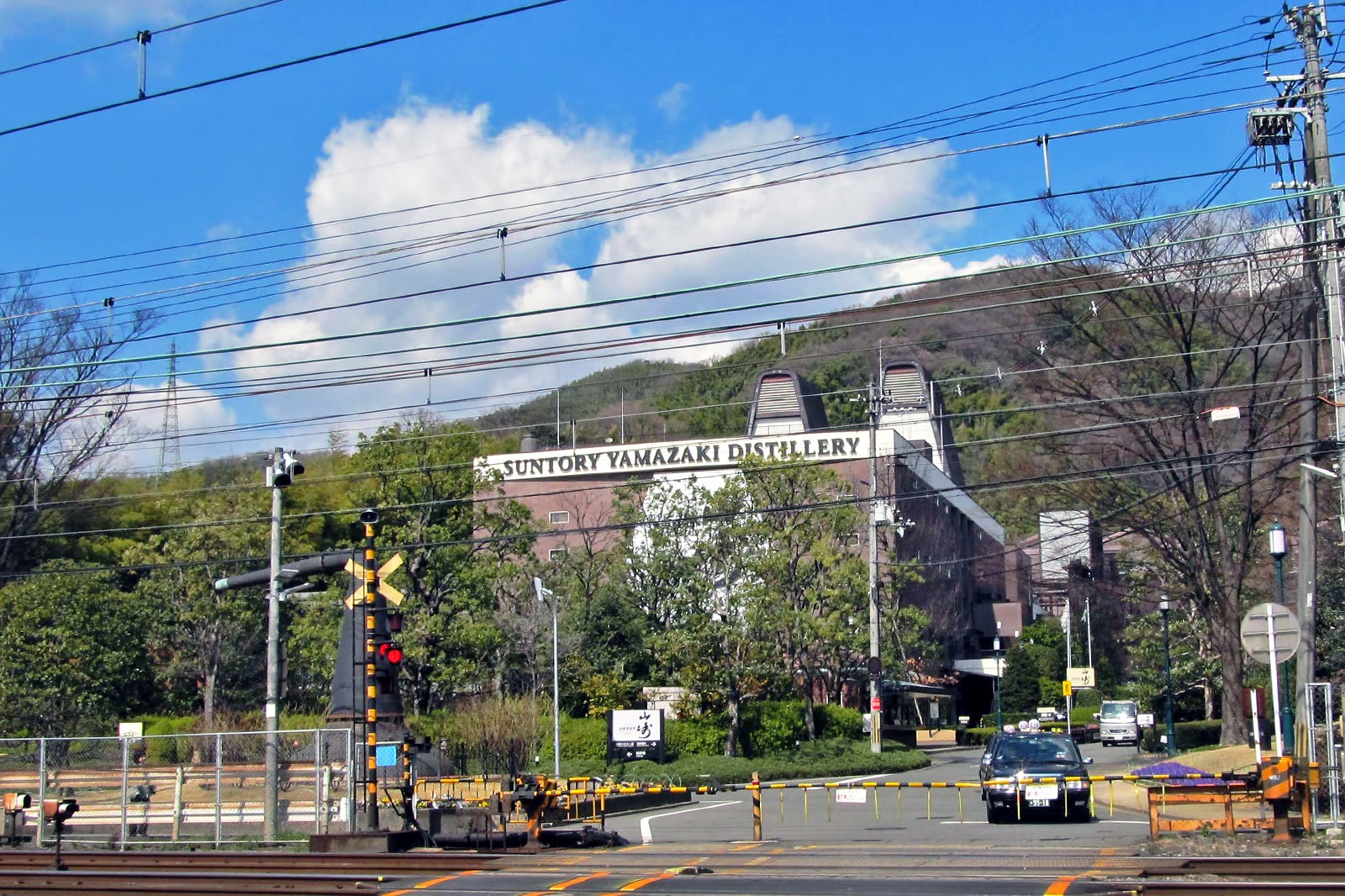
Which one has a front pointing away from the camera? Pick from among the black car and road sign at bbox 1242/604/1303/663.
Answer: the road sign

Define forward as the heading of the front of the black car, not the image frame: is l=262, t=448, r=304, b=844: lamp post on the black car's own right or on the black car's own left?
on the black car's own right

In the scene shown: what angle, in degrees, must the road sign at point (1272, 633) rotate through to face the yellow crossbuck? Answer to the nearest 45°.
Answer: approximately 90° to its left

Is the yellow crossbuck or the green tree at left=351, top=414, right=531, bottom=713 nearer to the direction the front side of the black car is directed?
the yellow crossbuck

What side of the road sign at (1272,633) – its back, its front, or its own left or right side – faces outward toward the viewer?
back

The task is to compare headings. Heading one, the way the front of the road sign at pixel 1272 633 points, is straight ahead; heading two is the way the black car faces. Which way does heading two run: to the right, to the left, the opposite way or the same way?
the opposite way

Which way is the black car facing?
toward the camera

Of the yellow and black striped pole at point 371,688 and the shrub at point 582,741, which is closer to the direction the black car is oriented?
the yellow and black striped pole

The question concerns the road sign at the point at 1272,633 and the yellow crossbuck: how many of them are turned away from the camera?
1

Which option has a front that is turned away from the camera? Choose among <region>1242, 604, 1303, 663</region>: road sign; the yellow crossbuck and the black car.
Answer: the road sign

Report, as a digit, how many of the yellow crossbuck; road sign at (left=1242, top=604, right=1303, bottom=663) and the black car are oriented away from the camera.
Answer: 1

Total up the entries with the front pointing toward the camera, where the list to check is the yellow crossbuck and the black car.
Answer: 2

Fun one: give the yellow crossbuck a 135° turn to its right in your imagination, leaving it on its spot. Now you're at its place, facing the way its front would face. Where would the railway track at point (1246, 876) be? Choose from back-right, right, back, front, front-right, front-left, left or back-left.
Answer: back
